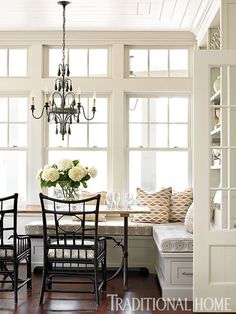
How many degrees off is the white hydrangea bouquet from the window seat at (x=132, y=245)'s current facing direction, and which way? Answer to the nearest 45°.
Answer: approximately 45° to its right

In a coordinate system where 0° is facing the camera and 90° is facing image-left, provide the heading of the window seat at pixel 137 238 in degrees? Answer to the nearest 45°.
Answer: approximately 0°

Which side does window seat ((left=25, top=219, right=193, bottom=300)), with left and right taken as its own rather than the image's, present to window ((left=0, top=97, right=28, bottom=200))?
right
